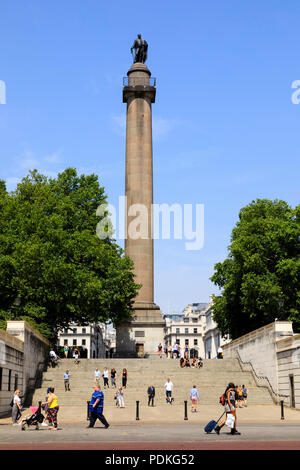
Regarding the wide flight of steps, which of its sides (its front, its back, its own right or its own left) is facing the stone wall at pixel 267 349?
left

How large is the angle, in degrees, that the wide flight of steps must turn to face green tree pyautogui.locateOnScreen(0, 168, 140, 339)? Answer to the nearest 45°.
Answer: approximately 135° to its right

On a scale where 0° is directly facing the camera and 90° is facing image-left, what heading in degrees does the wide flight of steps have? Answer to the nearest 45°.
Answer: approximately 0°

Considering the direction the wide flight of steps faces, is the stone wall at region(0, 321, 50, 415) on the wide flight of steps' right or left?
on its right

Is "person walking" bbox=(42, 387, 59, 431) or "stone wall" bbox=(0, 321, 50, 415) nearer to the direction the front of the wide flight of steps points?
the person walking

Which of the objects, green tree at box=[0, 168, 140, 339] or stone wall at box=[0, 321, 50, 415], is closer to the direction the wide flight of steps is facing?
the stone wall
